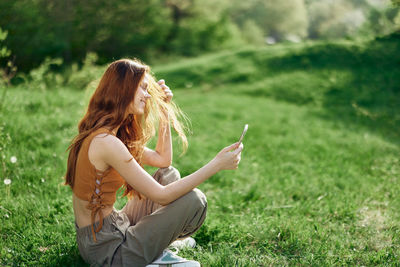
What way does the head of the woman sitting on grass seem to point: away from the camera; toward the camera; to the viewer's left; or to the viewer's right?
to the viewer's right

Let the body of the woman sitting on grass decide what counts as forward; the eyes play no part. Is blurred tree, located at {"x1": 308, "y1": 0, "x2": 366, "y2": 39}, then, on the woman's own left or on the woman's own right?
on the woman's own left

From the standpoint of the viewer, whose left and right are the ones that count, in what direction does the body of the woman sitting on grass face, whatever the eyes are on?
facing to the right of the viewer

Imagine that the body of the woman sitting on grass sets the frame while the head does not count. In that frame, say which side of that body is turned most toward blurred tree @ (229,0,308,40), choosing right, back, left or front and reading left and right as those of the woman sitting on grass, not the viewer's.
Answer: left

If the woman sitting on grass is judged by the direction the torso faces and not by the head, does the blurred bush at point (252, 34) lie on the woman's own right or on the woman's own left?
on the woman's own left
